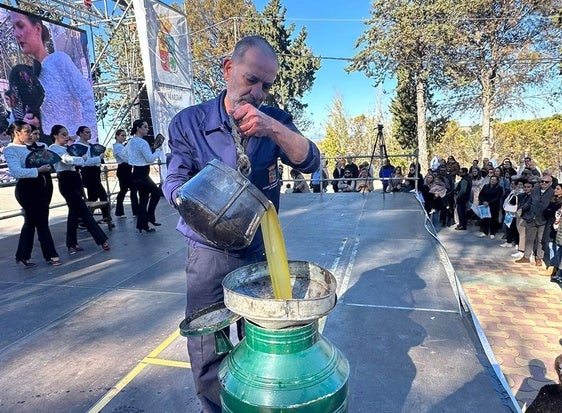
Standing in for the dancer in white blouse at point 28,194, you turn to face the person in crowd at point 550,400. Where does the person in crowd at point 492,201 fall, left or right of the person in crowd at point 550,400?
left

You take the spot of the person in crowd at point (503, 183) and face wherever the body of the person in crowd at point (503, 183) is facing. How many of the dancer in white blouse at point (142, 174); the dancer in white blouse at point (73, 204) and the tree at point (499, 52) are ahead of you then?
2

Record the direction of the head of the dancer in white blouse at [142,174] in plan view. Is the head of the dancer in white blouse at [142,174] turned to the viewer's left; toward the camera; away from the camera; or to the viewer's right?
to the viewer's right

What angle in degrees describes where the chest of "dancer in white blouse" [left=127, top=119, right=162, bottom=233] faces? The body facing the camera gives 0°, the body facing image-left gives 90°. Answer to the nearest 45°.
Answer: approximately 270°

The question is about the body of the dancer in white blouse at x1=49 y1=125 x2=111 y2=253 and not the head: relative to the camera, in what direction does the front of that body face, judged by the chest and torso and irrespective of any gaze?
to the viewer's right

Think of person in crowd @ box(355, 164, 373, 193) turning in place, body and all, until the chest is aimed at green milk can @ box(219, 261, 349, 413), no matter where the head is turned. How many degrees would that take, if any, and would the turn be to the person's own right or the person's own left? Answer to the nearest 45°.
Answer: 0° — they already face it

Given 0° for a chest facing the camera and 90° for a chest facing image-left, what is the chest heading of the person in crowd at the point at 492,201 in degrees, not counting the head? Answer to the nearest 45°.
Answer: approximately 45°

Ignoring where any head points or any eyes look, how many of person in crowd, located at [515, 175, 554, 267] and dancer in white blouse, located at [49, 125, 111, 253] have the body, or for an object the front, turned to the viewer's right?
1

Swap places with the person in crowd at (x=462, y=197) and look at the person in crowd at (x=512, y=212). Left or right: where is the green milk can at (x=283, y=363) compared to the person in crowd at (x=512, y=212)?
right

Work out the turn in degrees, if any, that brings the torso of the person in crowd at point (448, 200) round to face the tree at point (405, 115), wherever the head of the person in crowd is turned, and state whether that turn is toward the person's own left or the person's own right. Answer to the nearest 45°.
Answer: approximately 135° to the person's own right

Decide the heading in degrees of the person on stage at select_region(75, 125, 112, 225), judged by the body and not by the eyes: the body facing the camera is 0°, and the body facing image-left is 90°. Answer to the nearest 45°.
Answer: approximately 270°
